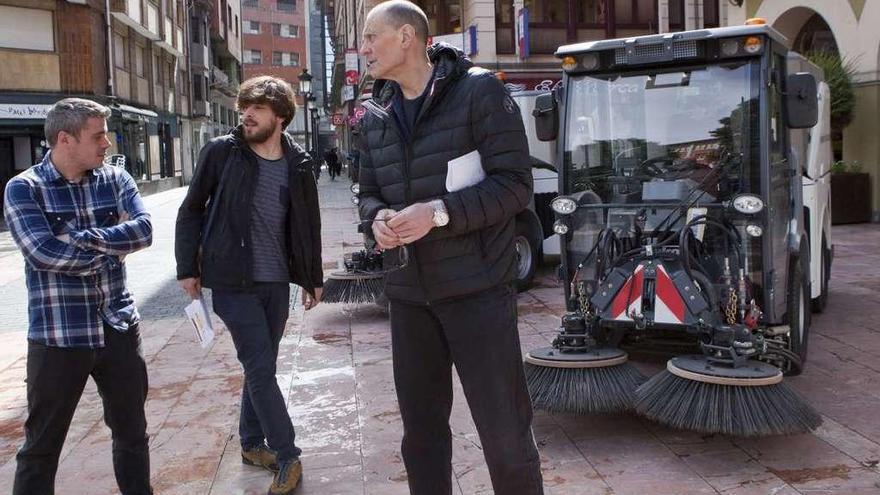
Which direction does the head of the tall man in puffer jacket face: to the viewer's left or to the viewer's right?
to the viewer's left

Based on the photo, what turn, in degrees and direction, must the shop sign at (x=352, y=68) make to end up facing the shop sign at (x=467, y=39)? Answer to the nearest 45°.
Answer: approximately 45° to its left

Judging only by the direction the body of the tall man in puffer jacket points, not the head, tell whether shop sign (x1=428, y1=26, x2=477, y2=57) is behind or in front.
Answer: behind

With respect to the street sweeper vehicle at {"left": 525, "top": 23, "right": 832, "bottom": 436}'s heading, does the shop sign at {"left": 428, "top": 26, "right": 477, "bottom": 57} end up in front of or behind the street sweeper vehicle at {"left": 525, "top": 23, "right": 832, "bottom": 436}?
behind

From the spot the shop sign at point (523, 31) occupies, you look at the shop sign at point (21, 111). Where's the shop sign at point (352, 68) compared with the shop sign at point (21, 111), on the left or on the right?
right

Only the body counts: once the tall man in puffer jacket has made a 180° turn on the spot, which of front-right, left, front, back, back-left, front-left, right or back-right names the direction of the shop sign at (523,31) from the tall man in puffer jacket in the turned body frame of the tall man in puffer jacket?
front-left

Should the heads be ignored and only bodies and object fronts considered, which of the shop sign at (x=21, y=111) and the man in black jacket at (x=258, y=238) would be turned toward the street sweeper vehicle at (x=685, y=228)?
the shop sign

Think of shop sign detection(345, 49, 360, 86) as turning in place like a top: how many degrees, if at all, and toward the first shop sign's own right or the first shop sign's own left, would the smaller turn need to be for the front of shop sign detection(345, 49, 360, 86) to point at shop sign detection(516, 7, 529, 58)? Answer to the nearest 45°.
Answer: approximately 45° to the first shop sign's own left

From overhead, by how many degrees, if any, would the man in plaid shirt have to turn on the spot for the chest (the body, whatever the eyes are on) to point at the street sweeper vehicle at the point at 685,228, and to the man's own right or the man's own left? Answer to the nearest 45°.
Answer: approximately 45° to the man's own left

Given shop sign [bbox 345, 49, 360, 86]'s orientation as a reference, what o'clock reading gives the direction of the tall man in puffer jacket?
The tall man in puffer jacket is roughly at 12 o'clock from the shop sign.

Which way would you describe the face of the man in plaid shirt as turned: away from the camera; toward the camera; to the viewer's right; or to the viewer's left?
to the viewer's right

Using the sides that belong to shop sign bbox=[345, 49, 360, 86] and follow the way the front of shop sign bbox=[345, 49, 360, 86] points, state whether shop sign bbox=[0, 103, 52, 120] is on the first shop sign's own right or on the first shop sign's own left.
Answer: on the first shop sign's own right
